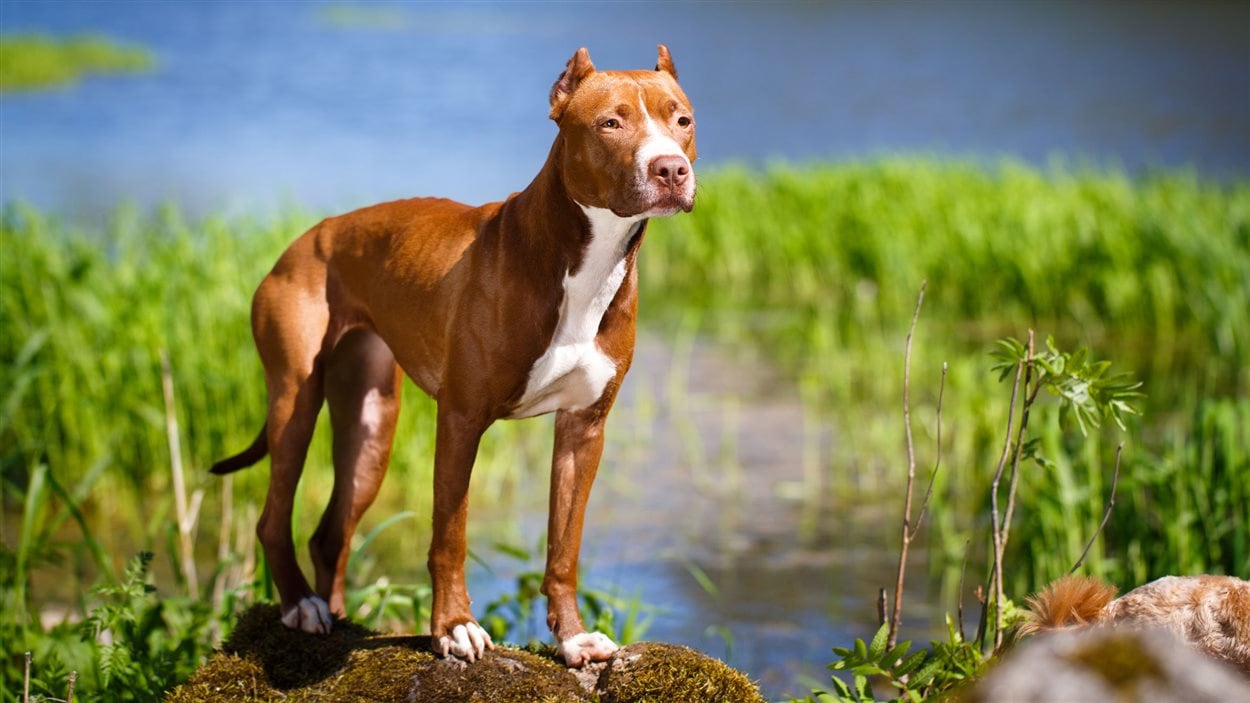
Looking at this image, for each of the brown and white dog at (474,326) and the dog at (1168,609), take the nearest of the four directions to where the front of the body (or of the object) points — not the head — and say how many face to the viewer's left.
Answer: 0

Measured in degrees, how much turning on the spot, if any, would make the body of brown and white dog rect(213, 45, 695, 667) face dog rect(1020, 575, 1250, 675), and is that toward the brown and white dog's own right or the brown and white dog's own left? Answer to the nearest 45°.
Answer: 0° — it already faces it
